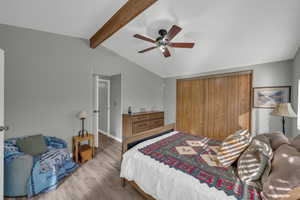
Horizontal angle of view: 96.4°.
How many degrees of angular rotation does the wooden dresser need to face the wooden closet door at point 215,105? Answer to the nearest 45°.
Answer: approximately 45° to its left

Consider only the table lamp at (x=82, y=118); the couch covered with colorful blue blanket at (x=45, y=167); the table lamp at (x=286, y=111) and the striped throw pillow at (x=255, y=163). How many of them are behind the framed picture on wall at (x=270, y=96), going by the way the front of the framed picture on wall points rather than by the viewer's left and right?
0

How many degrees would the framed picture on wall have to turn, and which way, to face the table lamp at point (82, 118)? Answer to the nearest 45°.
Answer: approximately 45° to its right

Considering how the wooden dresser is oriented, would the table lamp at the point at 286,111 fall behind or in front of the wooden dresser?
in front

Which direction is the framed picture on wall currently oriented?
toward the camera

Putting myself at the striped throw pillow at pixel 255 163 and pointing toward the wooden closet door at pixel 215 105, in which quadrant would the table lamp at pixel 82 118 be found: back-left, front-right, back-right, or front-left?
front-left

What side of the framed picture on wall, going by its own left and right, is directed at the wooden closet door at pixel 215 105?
right

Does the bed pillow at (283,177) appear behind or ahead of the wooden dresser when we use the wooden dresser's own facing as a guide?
ahead

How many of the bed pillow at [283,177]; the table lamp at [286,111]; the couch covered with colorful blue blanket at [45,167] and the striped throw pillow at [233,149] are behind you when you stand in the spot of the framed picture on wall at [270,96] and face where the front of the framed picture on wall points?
0

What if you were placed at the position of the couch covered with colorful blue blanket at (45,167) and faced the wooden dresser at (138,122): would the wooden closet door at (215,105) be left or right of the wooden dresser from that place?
right

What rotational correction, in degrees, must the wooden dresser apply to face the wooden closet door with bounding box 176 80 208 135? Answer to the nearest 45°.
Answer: approximately 45° to its left

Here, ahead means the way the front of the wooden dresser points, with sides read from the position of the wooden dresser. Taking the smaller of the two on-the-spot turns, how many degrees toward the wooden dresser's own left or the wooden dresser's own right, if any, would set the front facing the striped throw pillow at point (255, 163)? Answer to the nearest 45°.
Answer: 0° — it already faces it

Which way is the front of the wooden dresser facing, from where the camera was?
facing the viewer and to the right of the viewer

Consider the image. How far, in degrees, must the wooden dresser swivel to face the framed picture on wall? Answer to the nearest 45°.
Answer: approximately 45° to its left

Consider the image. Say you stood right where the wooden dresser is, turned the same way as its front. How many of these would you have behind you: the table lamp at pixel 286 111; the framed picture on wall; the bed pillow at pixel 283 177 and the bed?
0

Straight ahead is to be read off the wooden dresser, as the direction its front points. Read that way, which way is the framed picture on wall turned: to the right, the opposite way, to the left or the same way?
to the right
